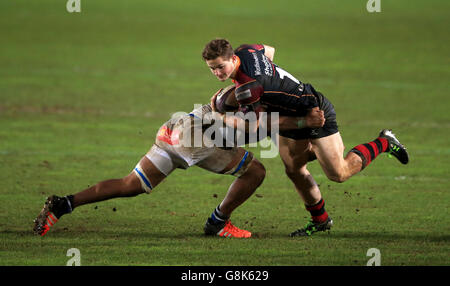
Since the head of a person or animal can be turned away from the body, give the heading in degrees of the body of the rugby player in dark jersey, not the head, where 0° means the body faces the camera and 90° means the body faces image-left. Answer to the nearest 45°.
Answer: approximately 90°

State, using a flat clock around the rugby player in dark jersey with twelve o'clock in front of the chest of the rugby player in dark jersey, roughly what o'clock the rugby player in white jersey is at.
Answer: The rugby player in white jersey is roughly at 12 o'clock from the rugby player in dark jersey.
